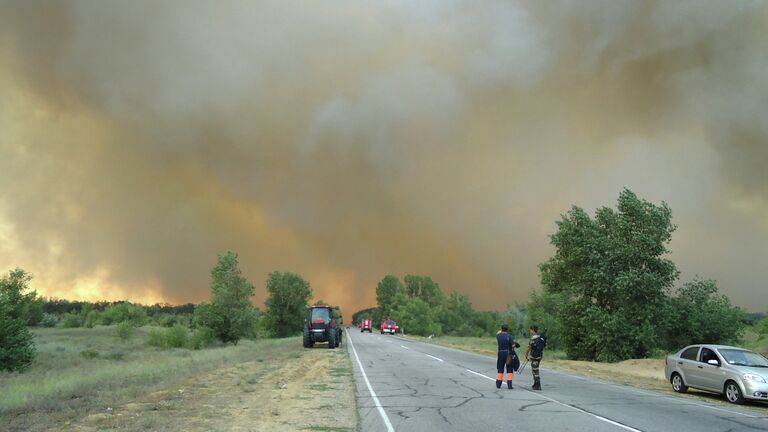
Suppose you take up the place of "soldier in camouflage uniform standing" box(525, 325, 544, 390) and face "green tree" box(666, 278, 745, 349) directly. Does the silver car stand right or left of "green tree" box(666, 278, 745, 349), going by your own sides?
right

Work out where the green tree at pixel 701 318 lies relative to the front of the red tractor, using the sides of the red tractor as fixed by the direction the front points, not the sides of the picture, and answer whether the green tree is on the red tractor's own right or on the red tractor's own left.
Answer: on the red tractor's own left

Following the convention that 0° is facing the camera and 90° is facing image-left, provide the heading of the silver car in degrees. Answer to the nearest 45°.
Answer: approximately 315°

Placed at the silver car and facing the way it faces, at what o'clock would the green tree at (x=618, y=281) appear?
The green tree is roughly at 7 o'clock from the silver car.

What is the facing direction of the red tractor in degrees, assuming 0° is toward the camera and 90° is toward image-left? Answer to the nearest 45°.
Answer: approximately 0°

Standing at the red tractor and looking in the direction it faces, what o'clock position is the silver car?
The silver car is roughly at 11 o'clock from the red tractor.

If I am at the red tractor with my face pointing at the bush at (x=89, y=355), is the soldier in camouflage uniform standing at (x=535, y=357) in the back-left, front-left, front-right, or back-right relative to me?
front-left

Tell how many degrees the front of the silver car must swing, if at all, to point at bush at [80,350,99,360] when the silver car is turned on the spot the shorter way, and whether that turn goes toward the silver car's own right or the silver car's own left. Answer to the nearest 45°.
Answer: approximately 135° to the silver car's own right

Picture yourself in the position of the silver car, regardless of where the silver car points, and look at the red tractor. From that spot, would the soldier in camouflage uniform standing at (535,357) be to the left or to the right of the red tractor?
left

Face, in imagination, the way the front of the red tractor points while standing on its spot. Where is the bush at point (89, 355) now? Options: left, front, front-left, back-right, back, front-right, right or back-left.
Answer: right

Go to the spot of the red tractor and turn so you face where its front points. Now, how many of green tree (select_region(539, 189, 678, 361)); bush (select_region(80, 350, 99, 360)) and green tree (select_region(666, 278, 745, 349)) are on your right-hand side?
1

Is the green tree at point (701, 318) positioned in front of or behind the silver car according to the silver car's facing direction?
behind
